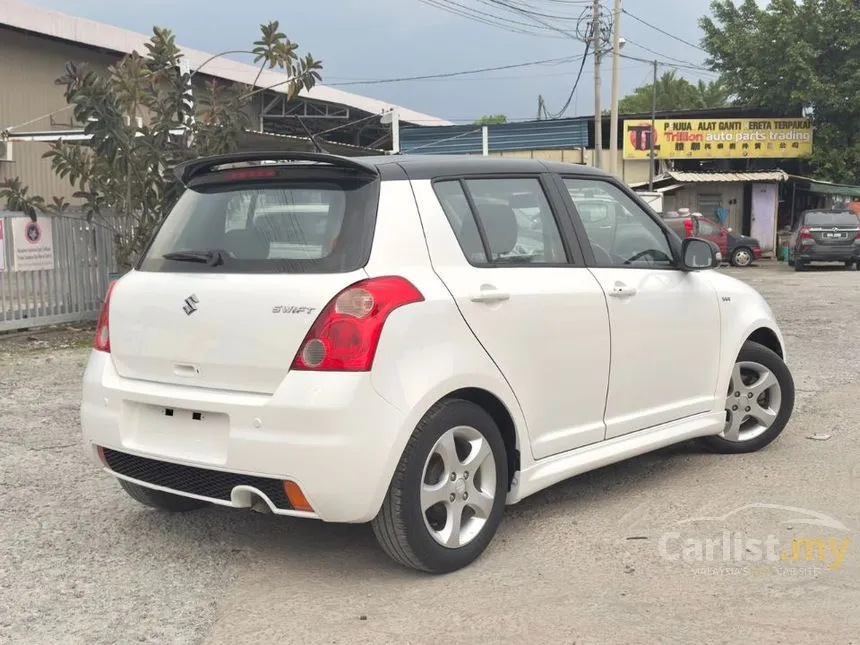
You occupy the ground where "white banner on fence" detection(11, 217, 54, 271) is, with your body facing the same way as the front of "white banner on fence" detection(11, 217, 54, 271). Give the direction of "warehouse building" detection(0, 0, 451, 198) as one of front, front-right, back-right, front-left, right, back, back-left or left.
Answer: back

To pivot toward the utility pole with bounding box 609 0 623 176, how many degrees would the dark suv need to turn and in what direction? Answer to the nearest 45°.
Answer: approximately 90° to its left

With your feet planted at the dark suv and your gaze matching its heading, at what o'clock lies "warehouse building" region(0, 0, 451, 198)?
The warehouse building is roughly at 8 o'clock from the dark suv.

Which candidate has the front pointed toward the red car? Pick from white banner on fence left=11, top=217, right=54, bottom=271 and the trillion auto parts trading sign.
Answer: the trillion auto parts trading sign

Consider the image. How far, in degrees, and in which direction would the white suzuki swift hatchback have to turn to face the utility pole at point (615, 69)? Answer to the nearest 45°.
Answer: approximately 45° to its left

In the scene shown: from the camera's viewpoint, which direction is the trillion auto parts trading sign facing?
toward the camera

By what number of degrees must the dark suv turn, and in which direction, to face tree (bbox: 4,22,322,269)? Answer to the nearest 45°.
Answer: approximately 135° to its left

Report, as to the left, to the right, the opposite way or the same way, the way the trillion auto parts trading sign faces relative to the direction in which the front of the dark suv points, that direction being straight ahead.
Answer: the opposite way

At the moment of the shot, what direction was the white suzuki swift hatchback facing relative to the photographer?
facing away from the viewer and to the right of the viewer

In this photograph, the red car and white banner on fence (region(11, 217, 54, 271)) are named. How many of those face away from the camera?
0

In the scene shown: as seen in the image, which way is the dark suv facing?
away from the camera

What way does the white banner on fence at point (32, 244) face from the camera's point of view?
toward the camera

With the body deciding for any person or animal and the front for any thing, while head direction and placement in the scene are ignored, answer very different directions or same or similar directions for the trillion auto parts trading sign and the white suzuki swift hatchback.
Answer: very different directions
